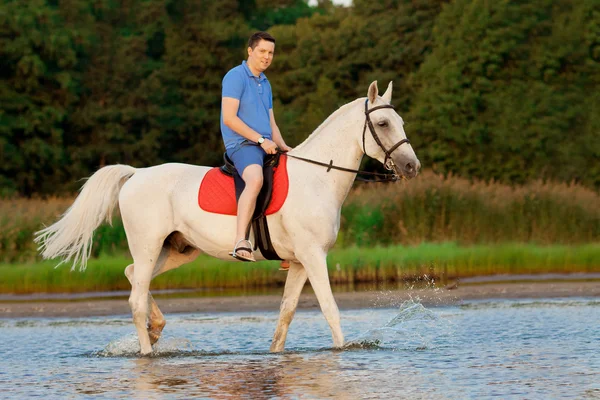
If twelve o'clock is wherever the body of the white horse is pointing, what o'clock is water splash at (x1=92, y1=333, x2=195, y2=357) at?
The water splash is roughly at 7 o'clock from the white horse.

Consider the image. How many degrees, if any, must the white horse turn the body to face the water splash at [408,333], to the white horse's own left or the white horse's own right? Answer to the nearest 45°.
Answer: approximately 45° to the white horse's own left

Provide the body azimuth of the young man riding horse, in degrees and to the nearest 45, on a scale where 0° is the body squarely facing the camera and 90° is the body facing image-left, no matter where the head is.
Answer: approximately 315°

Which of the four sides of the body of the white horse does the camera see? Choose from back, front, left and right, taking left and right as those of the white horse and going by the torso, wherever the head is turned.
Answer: right
